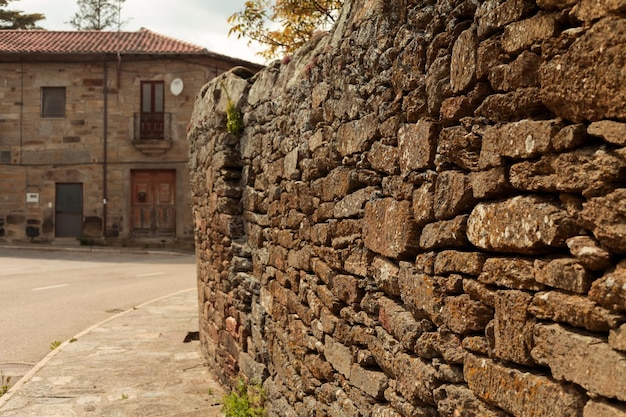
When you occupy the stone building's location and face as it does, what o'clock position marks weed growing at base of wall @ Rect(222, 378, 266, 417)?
The weed growing at base of wall is roughly at 12 o'clock from the stone building.

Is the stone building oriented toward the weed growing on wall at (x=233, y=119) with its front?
yes

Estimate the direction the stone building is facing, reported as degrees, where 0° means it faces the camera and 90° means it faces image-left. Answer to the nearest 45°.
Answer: approximately 0°

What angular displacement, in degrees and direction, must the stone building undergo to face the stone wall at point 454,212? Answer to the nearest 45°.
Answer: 0° — it already faces it
